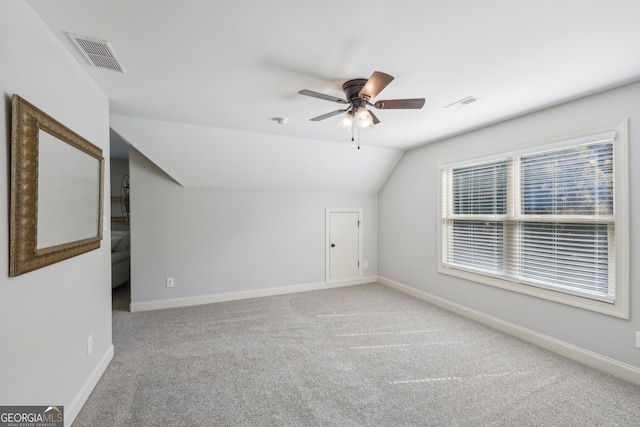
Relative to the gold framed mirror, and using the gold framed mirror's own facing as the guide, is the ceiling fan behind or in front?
in front

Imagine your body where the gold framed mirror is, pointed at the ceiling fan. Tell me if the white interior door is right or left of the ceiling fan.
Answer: left

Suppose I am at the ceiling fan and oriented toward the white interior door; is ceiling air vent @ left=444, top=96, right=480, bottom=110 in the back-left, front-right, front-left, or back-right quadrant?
front-right

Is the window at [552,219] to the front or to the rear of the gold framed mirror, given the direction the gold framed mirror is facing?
to the front

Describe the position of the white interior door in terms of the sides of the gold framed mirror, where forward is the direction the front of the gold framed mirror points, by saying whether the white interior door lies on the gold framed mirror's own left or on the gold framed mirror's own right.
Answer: on the gold framed mirror's own left

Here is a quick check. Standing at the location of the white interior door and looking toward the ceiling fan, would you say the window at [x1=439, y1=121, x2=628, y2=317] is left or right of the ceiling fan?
left

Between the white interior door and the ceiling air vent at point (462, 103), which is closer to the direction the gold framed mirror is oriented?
the ceiling air vent

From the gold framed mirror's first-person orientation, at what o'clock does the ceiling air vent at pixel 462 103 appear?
The ceiling air vent is roughly at 11 o'clock from the gold framed mirror.

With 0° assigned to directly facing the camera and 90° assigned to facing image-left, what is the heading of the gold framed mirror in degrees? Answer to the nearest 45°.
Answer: approximately 315°

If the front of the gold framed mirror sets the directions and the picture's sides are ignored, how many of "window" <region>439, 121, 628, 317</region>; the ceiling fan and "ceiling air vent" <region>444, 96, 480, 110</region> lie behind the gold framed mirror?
0

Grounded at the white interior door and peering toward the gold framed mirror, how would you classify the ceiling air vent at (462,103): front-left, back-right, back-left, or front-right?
front-left

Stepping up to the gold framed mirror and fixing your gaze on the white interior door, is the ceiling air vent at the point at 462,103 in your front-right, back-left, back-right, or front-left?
front-right
